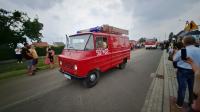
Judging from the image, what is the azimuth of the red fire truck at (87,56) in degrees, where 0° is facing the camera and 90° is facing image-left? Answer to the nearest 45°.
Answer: approximately 45°

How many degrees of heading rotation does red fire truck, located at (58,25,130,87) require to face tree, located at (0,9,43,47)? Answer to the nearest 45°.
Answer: approximately 90° to its right

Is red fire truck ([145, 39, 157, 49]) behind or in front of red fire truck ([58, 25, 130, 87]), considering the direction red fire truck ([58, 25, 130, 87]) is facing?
behind

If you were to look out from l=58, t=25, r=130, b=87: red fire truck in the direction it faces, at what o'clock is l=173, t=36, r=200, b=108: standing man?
The standing man is roughly at 9 o'clock from the red fire truck.

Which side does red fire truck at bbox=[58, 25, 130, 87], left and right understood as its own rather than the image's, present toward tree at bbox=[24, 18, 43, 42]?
right
